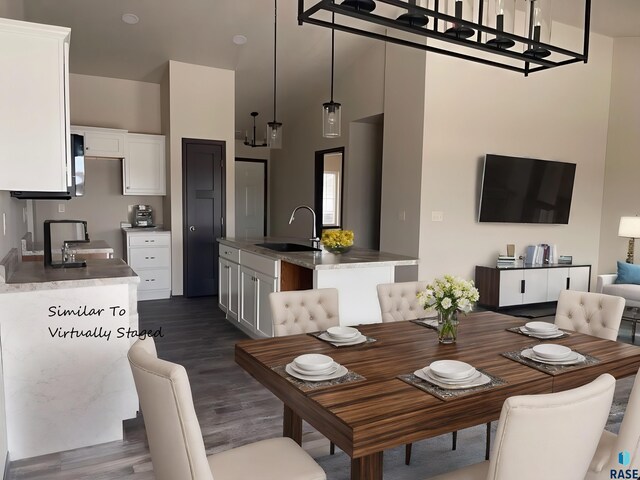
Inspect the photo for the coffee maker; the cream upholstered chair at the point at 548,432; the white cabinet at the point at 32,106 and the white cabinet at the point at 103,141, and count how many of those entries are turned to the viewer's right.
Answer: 1

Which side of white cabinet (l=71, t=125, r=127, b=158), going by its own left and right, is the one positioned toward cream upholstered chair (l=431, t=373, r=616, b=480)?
front

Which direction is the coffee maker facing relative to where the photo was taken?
toward the camera

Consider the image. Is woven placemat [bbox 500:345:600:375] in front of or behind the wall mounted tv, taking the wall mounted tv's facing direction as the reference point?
in front

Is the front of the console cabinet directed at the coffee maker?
no

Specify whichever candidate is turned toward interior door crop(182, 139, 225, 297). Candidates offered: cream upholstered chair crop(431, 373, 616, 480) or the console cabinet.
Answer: the cream upholstered chair

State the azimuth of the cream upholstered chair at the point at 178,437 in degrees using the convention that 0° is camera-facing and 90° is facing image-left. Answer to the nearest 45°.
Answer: approximately 225°

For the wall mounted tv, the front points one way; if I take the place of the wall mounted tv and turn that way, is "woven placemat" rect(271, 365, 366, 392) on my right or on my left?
on my right

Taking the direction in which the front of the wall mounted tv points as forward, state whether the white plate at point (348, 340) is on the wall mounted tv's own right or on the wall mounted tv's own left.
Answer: on the wall mounted tv's own right

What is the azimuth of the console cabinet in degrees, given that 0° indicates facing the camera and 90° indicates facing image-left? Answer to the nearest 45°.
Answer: approximately 315°

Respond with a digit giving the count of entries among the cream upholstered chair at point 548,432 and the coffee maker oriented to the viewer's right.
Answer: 0

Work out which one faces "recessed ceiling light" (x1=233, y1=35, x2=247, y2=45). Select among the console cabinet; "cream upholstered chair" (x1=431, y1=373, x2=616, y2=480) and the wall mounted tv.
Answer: the cream upholstered chair

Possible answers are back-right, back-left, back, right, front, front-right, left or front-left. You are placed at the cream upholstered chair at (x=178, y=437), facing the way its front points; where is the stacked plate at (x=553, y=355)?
front-right

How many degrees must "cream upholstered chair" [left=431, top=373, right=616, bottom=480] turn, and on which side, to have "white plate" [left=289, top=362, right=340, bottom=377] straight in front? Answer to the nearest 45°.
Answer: approximately 45° to its left

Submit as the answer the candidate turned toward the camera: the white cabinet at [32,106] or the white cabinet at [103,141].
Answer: the white cabinet at [103,141]

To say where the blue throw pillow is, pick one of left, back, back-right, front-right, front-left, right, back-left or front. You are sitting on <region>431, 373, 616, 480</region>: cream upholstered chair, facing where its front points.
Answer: front-right

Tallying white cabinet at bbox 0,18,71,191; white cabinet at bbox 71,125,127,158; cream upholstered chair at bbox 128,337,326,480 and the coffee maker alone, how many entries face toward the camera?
2

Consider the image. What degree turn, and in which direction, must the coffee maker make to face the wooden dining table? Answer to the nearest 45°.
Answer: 0° — it already faces it

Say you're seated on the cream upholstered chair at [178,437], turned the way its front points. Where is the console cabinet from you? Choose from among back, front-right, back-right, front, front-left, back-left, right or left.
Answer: front

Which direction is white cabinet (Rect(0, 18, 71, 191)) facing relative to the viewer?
to the viewer's right

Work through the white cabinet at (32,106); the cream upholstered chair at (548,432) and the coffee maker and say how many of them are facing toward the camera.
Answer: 1
